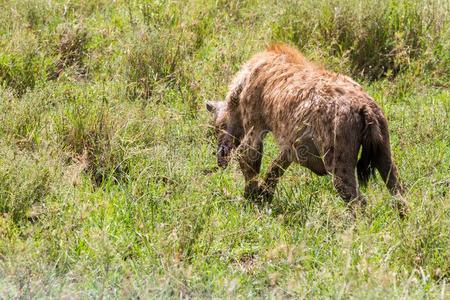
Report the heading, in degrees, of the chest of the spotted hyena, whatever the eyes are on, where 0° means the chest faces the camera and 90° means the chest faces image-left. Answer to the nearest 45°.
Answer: approximately 135°
